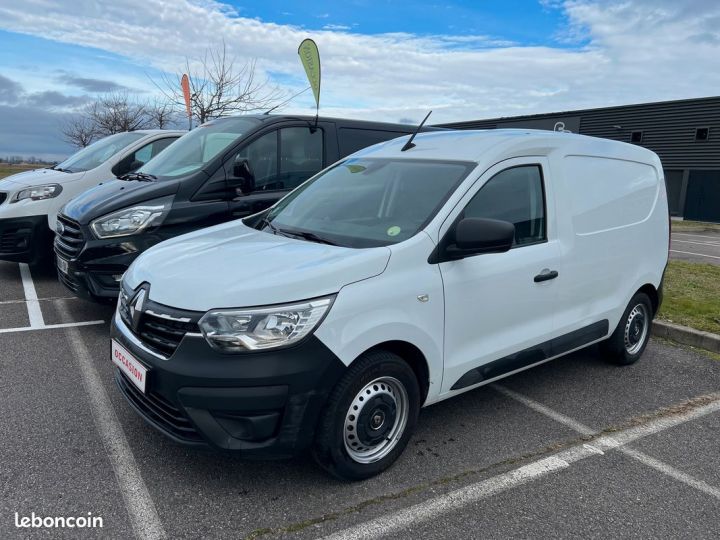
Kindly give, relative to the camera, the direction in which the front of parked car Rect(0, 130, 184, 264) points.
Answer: facing the viewer and to the left of the viewer

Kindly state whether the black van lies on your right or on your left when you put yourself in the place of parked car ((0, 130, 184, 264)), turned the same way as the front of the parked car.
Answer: on your left

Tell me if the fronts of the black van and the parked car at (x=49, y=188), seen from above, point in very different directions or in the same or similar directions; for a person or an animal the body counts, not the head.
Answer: same or similar directions

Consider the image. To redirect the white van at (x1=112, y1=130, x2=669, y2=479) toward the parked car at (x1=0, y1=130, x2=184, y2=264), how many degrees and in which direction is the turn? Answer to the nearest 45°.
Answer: approximately 90° to its right

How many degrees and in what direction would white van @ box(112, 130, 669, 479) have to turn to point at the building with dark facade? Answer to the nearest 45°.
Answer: approximately 180°

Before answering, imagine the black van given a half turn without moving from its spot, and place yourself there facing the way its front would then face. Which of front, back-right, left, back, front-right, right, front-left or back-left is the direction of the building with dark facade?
front

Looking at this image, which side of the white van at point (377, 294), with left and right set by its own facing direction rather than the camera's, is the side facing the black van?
right

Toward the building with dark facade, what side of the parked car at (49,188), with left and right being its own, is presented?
back

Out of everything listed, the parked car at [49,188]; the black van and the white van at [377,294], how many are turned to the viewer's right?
0

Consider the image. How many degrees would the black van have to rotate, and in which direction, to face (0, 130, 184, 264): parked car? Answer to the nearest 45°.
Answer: approximately 90° to its right

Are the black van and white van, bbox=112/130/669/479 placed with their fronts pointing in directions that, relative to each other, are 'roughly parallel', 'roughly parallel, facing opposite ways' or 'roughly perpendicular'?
roughly parallel
